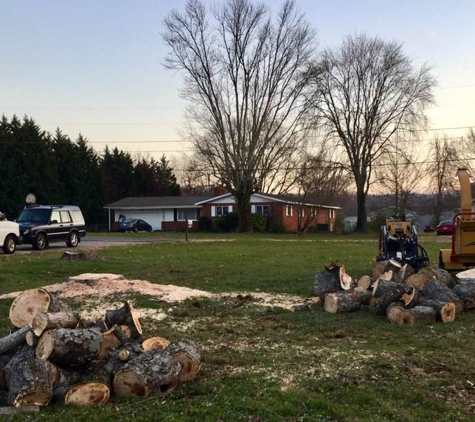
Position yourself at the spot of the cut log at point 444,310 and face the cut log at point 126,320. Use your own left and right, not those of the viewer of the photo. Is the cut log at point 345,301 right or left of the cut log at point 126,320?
right

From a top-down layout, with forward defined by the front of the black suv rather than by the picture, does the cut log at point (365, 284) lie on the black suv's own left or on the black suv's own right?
on the black suv's own left

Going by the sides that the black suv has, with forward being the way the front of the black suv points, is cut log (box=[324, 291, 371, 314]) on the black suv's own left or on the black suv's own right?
on the black suv's own left

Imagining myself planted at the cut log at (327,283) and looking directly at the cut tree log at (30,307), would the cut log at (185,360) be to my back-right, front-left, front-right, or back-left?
front-left

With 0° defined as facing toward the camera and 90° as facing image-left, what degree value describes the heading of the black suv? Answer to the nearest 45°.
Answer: approximately 45°
